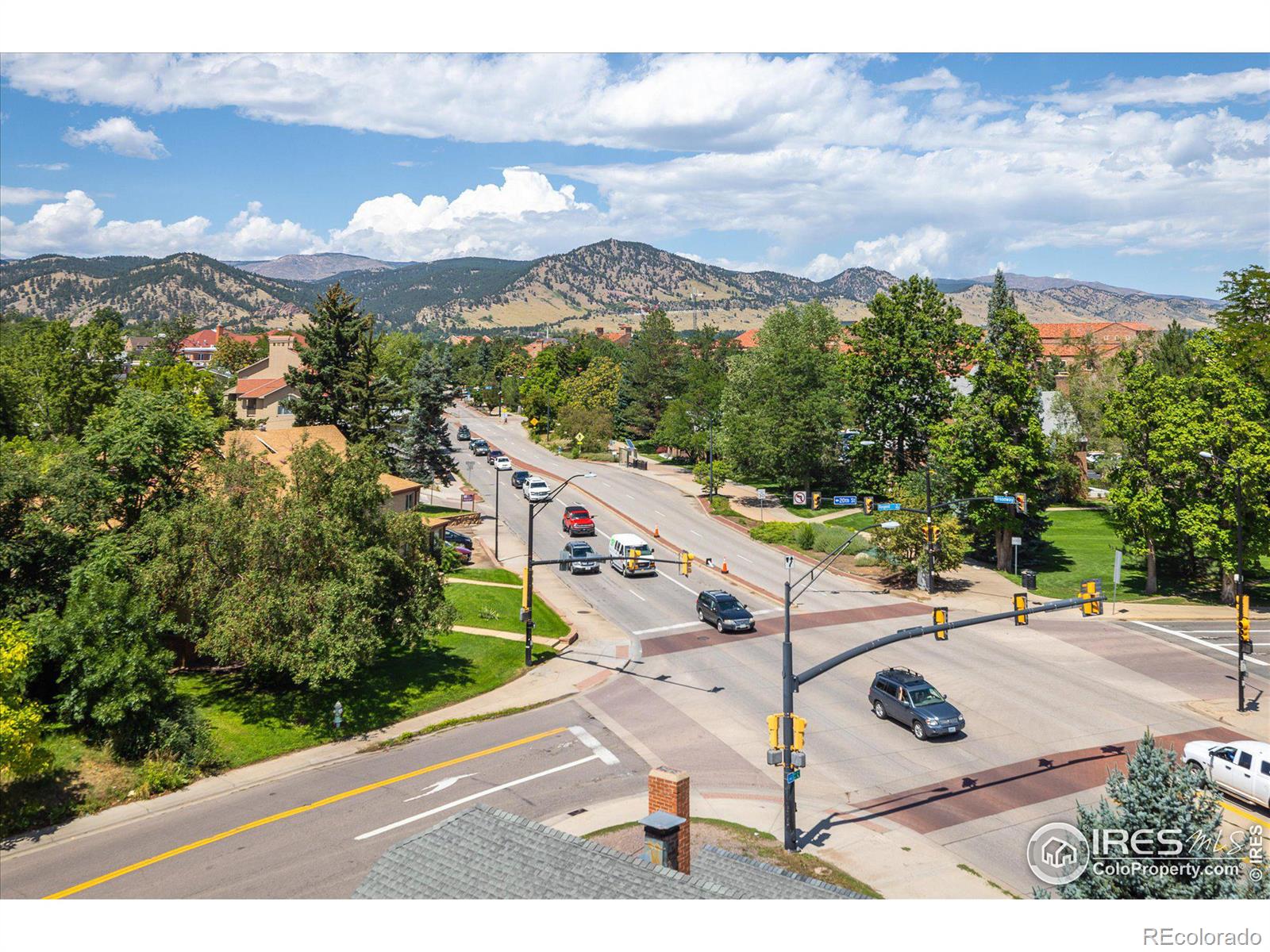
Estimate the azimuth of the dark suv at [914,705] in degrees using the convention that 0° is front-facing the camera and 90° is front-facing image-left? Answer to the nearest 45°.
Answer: approximately 315°

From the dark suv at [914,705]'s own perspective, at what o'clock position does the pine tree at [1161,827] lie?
The pine tree is roughly at 1 o'clock from the dark suv.

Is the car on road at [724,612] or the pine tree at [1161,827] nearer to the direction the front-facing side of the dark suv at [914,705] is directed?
the pine tree

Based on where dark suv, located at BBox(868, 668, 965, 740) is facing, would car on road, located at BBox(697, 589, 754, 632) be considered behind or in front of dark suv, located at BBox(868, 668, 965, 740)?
behind

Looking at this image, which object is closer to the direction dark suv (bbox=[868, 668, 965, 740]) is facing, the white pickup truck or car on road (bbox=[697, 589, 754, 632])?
the white pickup truck
